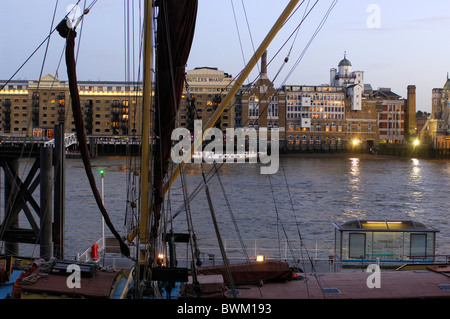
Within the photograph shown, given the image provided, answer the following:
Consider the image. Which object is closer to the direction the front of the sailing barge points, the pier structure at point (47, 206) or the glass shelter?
the pier structure

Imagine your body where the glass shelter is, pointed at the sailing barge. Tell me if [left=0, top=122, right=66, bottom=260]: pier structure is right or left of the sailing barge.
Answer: right

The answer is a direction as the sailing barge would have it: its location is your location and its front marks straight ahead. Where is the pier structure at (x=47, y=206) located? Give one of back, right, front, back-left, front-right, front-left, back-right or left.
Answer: front-right

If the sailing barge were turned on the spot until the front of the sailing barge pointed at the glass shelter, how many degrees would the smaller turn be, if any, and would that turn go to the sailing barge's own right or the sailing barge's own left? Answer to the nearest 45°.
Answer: approximately 135° to the sailing barge's own right

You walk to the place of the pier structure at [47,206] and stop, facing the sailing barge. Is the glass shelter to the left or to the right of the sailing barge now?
left

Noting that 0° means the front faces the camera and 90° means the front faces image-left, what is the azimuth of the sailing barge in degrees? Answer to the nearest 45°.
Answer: approximately 90°
